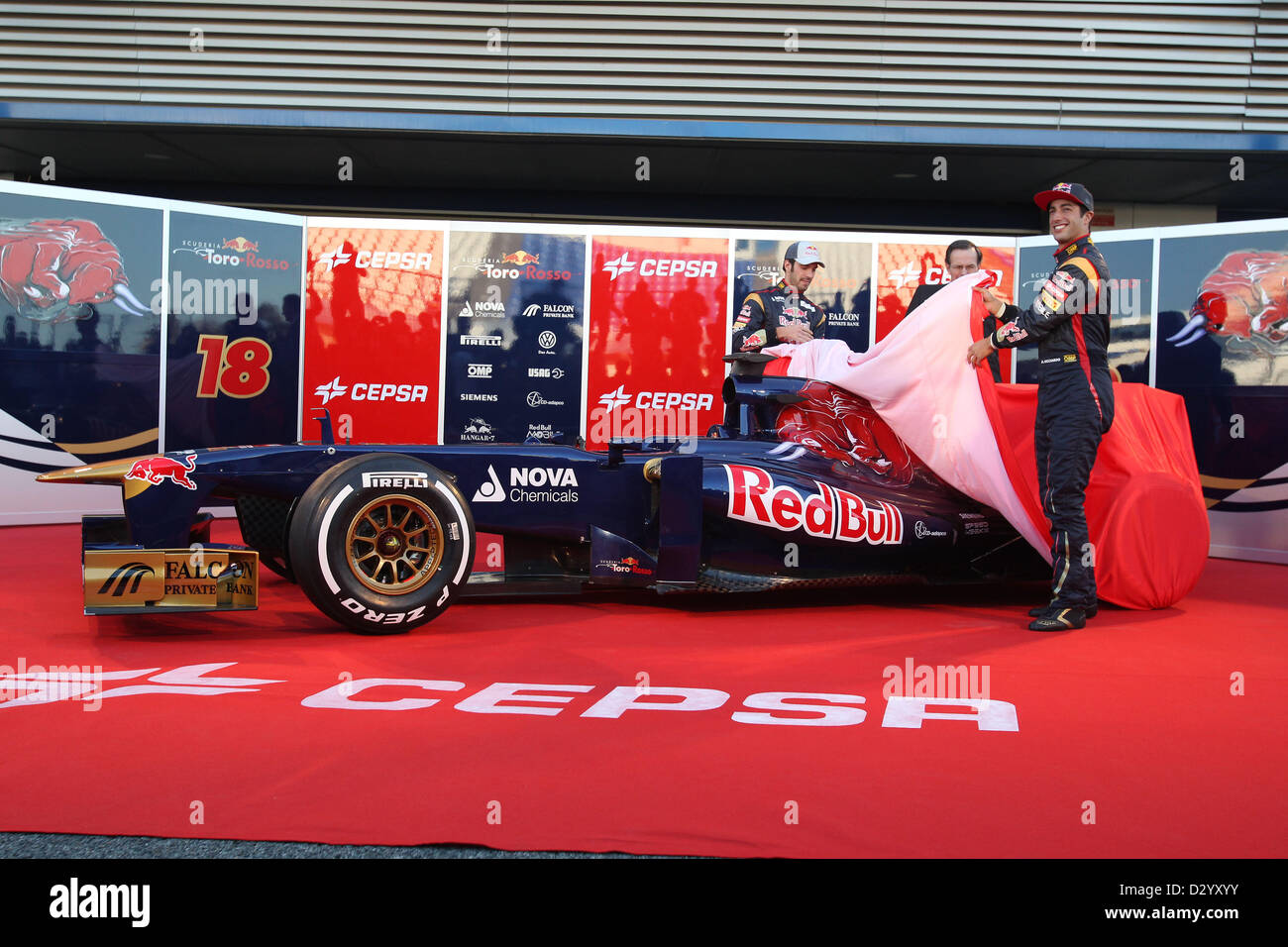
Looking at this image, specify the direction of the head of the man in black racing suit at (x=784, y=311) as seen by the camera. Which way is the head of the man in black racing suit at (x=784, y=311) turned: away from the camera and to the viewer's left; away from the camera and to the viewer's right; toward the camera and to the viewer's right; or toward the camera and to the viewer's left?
toward the camera and to the viewer's right

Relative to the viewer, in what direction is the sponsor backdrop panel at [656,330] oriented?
toward the camera

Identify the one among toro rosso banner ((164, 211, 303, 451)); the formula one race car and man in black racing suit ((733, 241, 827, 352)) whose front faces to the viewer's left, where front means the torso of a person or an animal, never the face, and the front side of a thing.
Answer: the formula one race car

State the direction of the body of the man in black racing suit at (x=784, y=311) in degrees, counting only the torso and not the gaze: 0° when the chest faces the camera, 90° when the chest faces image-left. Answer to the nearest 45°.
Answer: approximately 315°

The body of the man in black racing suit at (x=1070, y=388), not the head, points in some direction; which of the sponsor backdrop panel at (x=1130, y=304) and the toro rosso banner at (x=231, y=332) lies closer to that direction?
the toro rosso banner

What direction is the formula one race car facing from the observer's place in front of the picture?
facing to the left of the viewer

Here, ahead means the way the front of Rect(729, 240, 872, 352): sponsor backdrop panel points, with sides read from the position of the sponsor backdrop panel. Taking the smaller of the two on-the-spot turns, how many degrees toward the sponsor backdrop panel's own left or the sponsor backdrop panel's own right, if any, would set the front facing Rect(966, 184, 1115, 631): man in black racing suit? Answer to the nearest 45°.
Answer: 0° — it already faces them

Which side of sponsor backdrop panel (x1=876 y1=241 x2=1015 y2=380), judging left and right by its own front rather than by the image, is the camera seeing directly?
front

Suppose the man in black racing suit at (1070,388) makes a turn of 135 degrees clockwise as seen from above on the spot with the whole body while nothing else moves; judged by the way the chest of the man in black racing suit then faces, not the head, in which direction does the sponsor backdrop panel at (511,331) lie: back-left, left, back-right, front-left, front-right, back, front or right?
left

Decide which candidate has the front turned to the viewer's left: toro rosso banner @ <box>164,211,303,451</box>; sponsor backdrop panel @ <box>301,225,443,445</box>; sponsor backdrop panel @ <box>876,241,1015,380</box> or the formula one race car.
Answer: the formula one race car

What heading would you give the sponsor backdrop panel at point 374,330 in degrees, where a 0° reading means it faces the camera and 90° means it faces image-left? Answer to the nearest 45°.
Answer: approximately 0°

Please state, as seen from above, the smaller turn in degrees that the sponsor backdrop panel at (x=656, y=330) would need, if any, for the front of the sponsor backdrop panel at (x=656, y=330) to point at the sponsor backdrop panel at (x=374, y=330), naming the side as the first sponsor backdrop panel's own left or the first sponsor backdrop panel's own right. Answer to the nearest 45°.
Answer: approximately 90° to the first sponsor backdrop panel's own right

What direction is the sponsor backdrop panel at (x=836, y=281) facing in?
toward the camera
